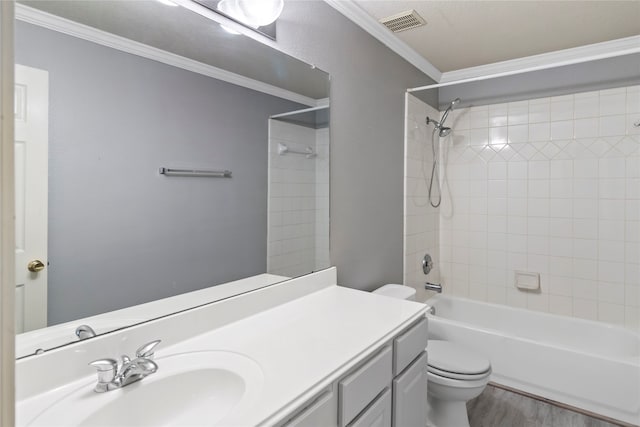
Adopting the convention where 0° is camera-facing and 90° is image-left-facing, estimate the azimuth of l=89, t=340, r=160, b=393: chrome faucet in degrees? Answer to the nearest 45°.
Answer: approximately 315°

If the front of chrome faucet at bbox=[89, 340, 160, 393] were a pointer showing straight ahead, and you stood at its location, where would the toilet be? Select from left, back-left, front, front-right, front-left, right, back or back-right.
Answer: front-left

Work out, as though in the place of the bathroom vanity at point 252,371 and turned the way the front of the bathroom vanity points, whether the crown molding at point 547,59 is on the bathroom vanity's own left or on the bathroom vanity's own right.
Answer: on the bathroom vanity's own left

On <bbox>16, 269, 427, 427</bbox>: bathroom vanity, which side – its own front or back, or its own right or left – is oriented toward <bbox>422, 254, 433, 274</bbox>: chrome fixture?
left

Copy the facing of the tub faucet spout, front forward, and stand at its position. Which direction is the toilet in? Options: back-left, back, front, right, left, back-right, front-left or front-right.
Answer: front-right

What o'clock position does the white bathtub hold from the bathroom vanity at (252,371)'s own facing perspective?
The white bathtub is roughly at 10 o'clock from the bathroom vanity.

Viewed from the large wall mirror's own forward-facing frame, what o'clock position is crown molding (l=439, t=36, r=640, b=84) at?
The crown molding is roughly at 10 o'clock from the large wall mirror.

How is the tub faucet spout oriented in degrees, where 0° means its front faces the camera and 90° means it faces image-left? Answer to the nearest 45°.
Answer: approximately 315°

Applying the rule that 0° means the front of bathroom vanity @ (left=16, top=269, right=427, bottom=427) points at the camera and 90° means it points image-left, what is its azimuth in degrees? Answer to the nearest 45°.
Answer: approximately 315°
